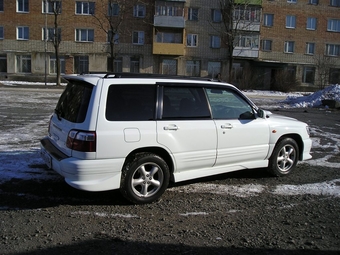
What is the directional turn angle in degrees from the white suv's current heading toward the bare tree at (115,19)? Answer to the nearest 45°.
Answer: approximately 45° to its left

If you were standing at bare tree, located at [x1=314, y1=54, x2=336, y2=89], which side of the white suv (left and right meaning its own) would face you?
front

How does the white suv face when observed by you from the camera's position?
facing away from the viewer and to the right of the viewer
